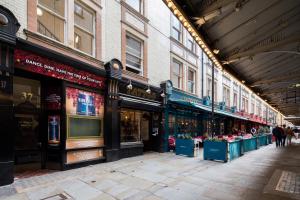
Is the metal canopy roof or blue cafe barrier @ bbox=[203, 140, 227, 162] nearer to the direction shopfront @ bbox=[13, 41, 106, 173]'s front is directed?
the metal canopy roof

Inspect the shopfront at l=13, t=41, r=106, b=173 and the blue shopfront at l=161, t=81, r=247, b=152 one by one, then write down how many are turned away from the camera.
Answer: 0

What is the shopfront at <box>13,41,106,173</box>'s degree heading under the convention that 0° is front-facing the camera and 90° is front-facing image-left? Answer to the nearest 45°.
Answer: approximately 315°

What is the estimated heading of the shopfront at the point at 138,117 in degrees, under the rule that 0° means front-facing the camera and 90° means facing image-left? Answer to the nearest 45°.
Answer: approximately 315°

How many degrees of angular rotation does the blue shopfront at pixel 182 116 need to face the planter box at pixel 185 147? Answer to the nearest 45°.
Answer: approximately 45° to its right

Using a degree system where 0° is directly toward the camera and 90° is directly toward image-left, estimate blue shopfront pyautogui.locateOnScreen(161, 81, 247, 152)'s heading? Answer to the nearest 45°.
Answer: approximately 315°

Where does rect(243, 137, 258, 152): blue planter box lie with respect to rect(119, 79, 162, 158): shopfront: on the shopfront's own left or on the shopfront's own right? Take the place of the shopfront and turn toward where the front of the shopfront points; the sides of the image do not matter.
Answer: on the shopfront's own left
